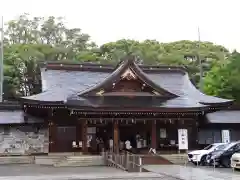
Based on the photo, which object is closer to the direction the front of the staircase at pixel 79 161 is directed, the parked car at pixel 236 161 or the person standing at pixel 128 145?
the parked car

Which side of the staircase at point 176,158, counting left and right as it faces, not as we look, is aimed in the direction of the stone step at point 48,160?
right

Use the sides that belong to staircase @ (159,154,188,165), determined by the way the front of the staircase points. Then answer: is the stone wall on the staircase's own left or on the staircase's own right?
on the staircase's own right

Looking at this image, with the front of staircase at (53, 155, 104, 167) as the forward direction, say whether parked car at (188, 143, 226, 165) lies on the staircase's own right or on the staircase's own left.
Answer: on the staircase's own left

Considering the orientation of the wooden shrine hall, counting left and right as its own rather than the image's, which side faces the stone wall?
right

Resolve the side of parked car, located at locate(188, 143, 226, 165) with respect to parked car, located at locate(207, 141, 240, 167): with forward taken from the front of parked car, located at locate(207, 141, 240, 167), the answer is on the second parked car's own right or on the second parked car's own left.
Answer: on the second parked car's own right

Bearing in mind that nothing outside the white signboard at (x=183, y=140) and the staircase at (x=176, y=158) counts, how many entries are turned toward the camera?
2

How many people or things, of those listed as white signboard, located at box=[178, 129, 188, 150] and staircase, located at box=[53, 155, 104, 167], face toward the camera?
2
